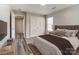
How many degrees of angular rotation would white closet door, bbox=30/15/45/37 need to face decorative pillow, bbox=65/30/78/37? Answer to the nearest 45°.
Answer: approximately 90° to its left

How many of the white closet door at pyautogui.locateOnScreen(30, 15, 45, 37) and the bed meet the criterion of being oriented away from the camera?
0

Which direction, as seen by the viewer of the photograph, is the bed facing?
facing the viewer and to the left of the viewer

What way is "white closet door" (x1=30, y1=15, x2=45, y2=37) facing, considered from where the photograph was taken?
facing the viewer

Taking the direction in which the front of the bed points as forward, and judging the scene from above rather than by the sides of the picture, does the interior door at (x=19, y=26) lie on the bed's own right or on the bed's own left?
on the bed's own right
